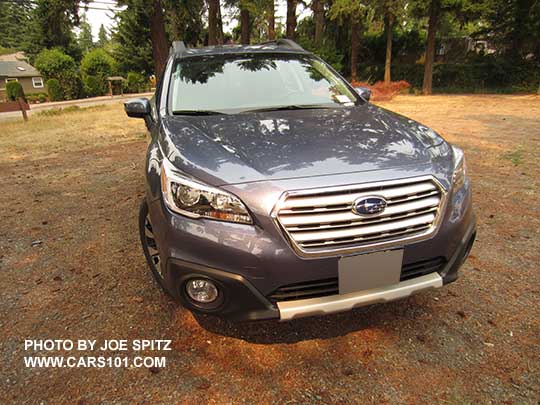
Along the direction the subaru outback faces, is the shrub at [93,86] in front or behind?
behind

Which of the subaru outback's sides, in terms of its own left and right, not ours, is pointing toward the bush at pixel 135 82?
back

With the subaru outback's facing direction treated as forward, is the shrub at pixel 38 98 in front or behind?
behind

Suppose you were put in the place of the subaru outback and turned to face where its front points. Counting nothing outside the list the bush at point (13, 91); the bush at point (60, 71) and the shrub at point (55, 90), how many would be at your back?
3

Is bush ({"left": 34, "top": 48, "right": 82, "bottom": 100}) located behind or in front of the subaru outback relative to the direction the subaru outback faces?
behind

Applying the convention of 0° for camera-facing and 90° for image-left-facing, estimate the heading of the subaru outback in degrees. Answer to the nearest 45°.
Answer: approximately 315°

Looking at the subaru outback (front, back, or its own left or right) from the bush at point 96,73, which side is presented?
back

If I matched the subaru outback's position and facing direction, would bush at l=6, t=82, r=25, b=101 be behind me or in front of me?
behind

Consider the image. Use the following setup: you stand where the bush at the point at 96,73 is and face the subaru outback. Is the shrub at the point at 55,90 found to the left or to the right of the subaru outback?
right

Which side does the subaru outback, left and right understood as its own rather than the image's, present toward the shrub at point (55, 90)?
back

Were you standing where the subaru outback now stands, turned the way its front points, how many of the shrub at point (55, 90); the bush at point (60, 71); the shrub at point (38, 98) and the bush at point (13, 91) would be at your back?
4
